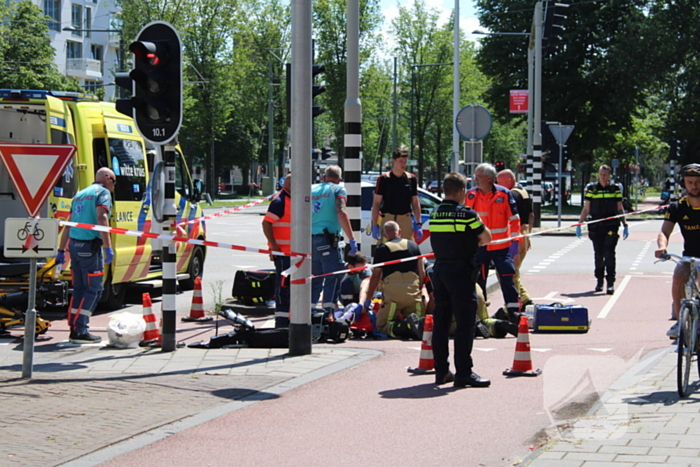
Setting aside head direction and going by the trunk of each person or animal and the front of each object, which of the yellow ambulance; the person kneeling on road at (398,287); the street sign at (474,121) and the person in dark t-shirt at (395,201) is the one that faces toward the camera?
the person in dark t-shirt

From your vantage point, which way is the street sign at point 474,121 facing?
away from the camera

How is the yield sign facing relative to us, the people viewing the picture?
facing the viewer

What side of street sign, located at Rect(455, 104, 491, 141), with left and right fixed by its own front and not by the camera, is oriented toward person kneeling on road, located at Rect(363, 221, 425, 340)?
back

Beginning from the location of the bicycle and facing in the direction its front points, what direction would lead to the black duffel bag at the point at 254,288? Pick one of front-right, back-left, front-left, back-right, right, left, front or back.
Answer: back-right

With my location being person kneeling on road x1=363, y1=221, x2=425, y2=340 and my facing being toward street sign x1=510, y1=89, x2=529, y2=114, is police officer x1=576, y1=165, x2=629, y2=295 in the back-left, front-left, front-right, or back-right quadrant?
front-right

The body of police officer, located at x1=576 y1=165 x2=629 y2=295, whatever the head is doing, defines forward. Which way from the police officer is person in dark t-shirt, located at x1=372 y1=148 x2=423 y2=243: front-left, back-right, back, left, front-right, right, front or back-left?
front-right

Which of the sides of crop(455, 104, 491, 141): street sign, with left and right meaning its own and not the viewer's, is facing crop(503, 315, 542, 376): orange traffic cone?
back

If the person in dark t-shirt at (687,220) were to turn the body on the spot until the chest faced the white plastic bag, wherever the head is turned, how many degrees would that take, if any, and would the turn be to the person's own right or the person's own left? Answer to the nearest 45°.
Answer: approximately 90° to the person's own right

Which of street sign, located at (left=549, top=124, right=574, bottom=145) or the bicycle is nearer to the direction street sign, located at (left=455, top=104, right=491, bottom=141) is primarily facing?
the street sign

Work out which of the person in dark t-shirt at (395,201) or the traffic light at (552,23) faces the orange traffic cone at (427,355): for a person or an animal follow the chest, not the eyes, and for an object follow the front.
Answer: the person in dark t-shirt

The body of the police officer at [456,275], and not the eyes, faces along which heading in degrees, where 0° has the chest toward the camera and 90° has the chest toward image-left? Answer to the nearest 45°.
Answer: approximately 225°

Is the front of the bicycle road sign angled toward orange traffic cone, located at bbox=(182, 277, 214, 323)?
no

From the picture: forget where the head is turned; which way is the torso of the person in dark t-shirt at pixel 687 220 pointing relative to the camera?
toward the camera

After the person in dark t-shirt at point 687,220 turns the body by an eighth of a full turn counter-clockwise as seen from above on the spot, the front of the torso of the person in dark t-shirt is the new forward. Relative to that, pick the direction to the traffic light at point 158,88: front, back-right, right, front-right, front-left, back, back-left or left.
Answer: back-right

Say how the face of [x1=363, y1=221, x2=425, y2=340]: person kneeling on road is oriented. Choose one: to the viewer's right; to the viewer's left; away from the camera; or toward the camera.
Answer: away from the camera

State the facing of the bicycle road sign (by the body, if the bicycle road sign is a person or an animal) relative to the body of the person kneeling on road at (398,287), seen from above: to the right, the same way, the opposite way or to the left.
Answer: the opposite way

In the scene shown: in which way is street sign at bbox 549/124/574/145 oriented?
away from the camera
